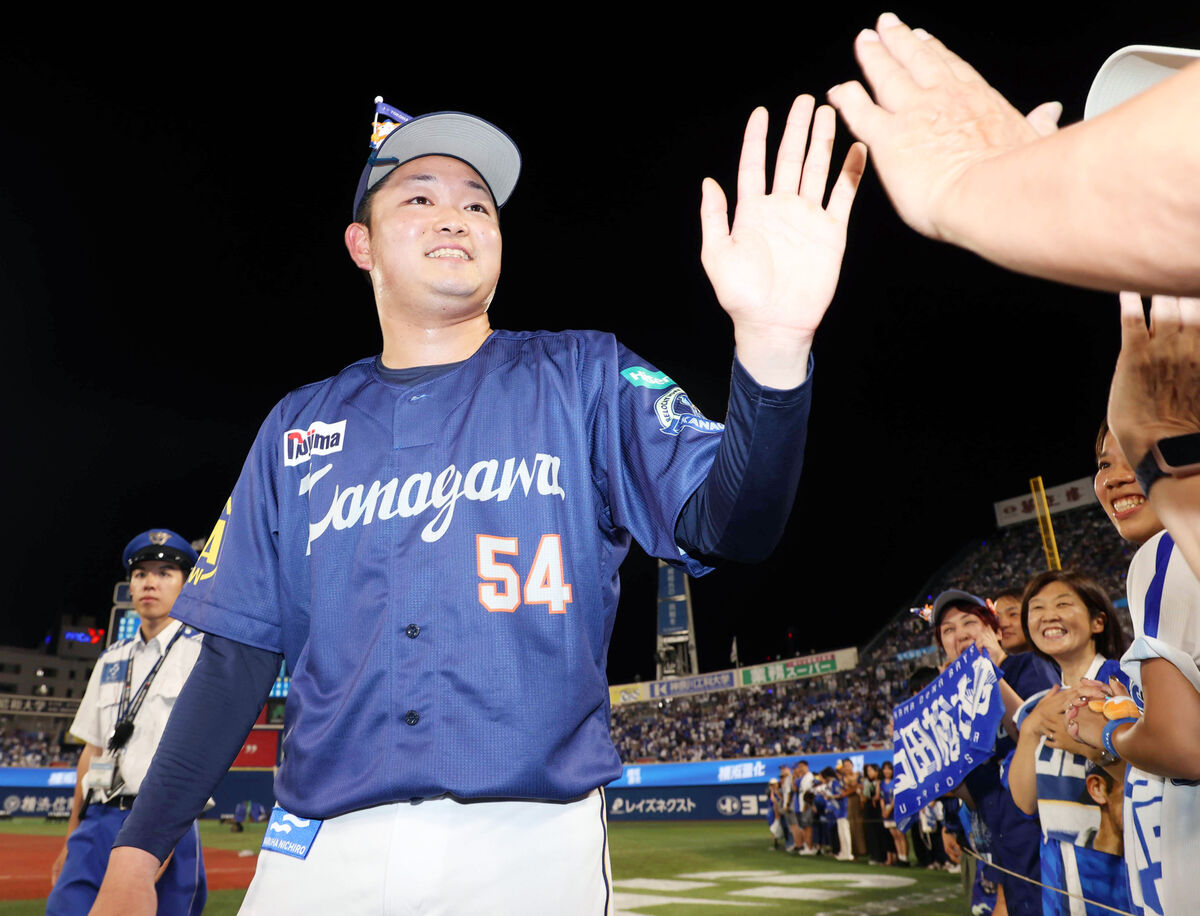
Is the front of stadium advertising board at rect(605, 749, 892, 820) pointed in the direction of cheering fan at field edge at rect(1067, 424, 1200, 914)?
yes

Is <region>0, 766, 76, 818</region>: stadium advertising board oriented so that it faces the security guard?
yes

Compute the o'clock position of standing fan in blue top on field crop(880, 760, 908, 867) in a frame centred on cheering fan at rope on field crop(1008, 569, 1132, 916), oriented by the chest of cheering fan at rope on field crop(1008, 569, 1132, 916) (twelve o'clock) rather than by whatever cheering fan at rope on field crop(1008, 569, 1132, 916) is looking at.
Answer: standing fan in blue top on field crop(880, 760, 908, 867) is roughly at 4 o'clock from cheering fan at rope on field crop(1008, 569, 1132, 916).

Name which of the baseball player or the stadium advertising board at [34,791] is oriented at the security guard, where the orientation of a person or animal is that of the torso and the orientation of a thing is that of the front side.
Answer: the stadium advertising board
